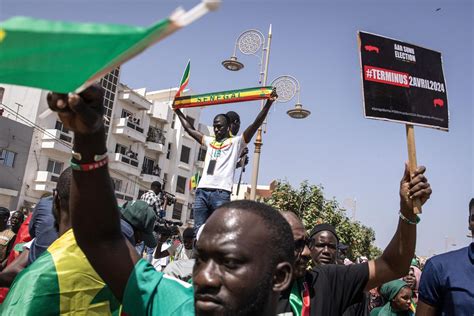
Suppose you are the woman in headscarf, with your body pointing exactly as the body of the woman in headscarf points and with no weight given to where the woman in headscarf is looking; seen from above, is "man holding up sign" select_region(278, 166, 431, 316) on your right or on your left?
on your right

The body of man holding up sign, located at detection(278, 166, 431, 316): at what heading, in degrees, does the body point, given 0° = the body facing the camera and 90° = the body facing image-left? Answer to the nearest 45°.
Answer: approximately 45°

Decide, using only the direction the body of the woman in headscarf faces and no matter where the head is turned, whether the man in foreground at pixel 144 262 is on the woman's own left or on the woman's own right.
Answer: on the woman's own right

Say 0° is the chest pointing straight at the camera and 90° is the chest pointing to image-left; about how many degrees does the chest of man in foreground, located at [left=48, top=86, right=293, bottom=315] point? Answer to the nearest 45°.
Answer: approximately 45°

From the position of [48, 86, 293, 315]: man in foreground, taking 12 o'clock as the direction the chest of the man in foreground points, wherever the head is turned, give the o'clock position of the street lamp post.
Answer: The street lamp post is roughly at 5 o'clock from the man in foreground.
